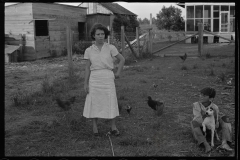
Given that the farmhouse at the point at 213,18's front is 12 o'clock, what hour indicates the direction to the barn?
The barn is roughly at 2 o'clock from the farmhouse.

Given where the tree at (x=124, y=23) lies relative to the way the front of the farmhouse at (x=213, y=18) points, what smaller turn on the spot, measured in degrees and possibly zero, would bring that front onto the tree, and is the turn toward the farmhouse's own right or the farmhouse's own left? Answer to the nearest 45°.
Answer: approximately 45° to the farmhouse's own right

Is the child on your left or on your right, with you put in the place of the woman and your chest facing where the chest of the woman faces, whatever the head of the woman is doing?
on your left

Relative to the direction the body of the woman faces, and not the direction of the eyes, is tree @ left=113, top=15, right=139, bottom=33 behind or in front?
behind

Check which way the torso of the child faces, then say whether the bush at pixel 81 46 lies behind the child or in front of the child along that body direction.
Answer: behind

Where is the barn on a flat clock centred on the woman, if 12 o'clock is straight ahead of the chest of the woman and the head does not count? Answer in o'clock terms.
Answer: The barn is roughly at 6 o'clock from the woman.

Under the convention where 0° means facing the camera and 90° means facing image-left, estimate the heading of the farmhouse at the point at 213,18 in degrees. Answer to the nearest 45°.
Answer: approximately 0°

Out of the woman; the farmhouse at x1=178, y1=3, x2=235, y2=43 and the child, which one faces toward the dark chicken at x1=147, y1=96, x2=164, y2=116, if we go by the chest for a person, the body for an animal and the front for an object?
the farmhouse

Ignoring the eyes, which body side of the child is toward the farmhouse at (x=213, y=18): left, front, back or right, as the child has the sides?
back

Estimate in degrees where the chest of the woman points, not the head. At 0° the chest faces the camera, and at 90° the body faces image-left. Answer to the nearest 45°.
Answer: approximately 0°
